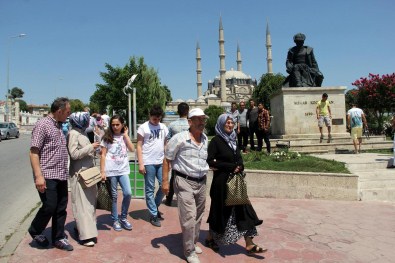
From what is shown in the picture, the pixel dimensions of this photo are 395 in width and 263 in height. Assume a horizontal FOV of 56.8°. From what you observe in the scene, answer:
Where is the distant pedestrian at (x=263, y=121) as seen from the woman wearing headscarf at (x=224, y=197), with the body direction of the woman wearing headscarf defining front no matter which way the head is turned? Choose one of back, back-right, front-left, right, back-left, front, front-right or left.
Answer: back-left

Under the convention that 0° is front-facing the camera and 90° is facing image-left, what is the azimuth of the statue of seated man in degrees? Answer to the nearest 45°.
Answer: approximately 0°

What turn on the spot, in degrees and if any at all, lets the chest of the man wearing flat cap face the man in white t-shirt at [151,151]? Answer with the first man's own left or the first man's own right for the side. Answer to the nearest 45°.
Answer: approximately 180°

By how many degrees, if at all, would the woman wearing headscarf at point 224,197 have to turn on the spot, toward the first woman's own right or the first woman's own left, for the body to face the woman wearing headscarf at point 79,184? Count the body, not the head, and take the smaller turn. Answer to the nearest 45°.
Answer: approximately 135° to the first woman's own right
